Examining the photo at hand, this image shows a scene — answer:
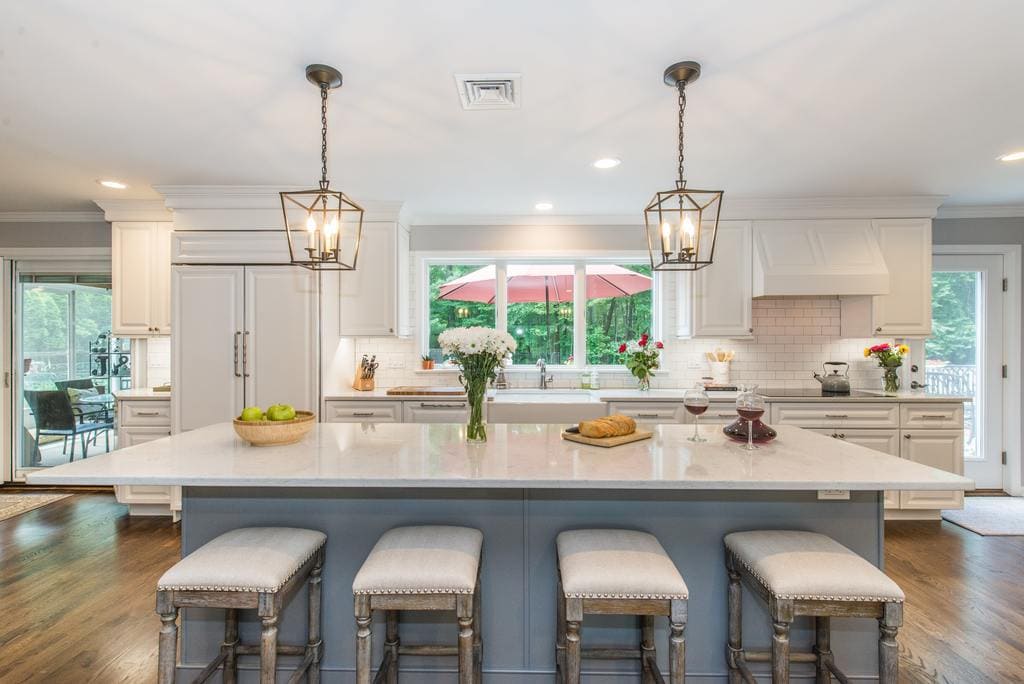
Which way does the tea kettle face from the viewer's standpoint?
to the viewer's left

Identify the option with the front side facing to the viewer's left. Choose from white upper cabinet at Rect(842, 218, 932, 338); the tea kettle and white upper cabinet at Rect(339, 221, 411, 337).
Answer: the tea kettle

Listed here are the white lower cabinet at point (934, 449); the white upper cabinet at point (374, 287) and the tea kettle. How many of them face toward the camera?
2

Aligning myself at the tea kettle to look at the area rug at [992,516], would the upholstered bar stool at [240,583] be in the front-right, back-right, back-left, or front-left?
back-right

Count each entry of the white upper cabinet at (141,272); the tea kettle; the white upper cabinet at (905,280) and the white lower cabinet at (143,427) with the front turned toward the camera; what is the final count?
3

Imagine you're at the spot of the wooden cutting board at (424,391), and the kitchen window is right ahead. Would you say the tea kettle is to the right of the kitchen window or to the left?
right

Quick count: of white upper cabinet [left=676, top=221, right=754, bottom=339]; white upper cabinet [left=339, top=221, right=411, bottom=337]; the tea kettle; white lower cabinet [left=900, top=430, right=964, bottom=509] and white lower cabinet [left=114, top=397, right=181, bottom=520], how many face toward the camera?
4
